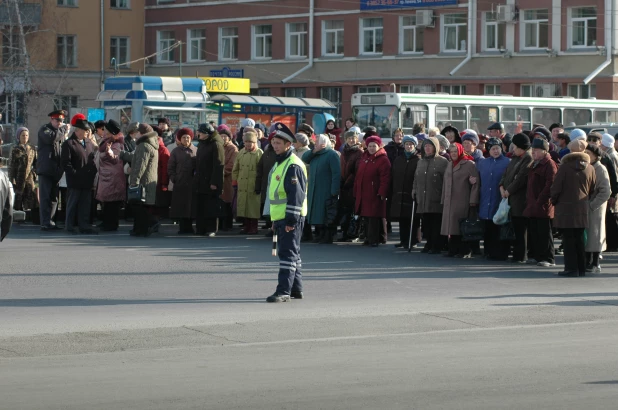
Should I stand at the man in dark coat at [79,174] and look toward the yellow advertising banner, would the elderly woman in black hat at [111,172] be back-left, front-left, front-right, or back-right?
front-right

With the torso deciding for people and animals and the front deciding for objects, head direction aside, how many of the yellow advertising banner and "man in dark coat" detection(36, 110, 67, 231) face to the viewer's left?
0

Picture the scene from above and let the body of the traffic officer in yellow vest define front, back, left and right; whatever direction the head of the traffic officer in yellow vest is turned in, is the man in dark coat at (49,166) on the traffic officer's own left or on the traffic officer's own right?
on the traffic officer's own right

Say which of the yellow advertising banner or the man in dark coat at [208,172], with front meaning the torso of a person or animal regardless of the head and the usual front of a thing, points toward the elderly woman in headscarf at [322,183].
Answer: the yellow advertising banner

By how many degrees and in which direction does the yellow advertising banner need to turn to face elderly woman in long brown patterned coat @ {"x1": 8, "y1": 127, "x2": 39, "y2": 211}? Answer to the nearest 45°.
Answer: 0° — it already faces them

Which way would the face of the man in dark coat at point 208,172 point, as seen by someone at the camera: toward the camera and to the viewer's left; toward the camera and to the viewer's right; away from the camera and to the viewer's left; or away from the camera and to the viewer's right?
toward the camera and to the viewer's left

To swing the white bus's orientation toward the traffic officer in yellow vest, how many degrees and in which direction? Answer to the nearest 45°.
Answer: approximately 45° to its left

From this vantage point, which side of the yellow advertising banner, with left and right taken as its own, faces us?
front

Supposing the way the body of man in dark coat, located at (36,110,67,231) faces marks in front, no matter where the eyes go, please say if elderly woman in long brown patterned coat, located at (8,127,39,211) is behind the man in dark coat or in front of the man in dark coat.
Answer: behind
